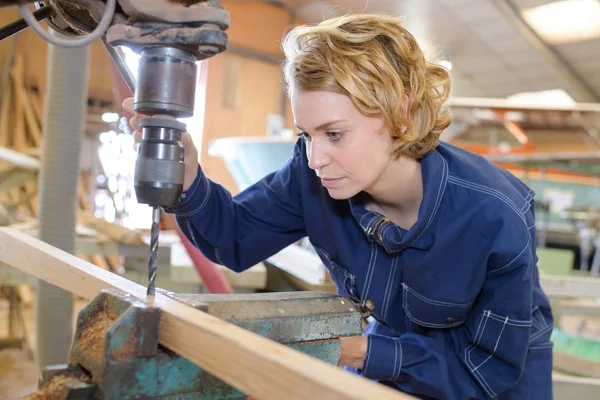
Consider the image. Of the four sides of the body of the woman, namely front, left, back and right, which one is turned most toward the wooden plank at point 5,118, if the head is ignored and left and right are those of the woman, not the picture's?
right

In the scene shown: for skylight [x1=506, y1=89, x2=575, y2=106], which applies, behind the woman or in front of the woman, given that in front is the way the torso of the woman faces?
behind

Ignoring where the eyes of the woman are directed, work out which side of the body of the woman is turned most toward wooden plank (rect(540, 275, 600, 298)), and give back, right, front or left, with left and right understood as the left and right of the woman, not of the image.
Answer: back

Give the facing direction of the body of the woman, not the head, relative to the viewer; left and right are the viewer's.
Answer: facing the viewer and to the left of the viewer

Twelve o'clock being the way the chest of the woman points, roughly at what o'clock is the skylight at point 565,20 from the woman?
The skylight is roughly at 5 o'clock from the woman.

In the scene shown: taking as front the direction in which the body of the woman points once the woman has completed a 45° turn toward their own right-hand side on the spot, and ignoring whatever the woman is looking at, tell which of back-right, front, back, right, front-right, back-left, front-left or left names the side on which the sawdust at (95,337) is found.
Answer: front-left

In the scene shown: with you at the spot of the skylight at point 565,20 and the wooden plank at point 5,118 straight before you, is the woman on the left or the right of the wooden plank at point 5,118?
left
